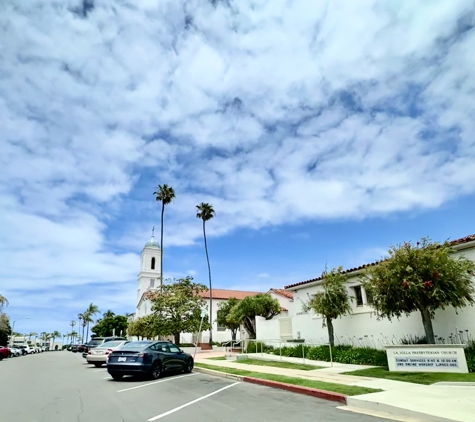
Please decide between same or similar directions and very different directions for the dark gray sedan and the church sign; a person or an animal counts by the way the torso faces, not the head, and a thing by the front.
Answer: very different directions

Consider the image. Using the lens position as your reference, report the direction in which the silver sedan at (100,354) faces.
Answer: facing away from the viewer and to the right of the viewer

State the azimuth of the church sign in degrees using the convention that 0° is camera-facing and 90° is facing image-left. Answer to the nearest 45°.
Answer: approximately 0°

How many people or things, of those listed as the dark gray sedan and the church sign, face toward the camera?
1

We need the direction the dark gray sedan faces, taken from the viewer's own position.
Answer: facing away from the viewer and to the right of the viewer

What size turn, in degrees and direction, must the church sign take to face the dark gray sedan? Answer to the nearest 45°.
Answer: approximately 90° to its right

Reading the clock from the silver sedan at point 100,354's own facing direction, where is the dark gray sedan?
The dark gray sedan is roughly at 4 o'clock from the silver sedan.

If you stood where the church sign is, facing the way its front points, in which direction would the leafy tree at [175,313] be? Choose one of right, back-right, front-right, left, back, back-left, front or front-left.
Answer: back-right
